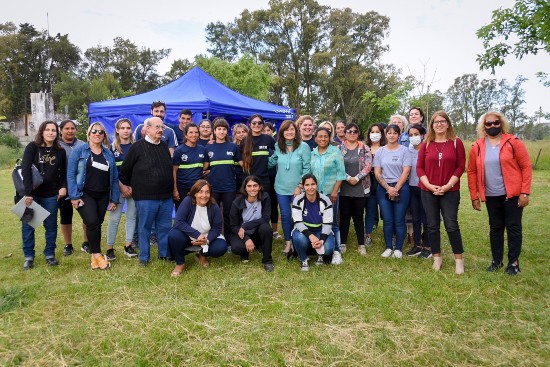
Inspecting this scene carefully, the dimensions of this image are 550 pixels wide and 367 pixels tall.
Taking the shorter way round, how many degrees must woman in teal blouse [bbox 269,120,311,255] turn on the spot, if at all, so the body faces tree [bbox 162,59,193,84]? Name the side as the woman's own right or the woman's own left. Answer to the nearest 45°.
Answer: approximately 180°

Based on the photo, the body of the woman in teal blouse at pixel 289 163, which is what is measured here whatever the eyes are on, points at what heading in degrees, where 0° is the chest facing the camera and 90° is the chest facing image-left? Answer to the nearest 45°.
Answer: approximately 0°

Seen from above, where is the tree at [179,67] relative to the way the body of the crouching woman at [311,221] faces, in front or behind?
behind

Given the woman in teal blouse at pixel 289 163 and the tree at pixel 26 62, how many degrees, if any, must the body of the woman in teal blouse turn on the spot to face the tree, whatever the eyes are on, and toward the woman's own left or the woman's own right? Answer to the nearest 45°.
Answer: approximately 135° to the woman's own right

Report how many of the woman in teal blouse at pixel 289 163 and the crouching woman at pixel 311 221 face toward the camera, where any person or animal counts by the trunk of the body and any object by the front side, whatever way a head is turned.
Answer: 2
